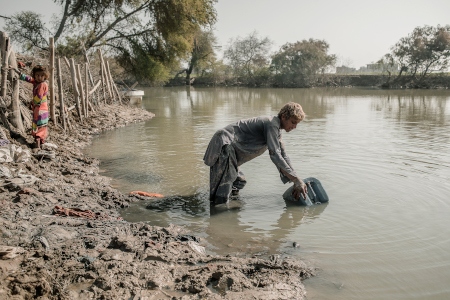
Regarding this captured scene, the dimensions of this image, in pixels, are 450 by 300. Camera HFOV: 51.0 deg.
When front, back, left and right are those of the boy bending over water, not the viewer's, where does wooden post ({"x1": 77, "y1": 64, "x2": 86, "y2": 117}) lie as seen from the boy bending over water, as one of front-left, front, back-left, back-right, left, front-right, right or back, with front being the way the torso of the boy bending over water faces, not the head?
back-left

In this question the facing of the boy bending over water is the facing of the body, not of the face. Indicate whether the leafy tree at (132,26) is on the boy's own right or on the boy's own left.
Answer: on the boy's own left

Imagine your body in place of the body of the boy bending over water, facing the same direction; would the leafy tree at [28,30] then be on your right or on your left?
on your left

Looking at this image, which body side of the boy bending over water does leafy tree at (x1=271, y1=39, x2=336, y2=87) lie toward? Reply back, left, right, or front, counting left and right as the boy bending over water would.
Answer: left

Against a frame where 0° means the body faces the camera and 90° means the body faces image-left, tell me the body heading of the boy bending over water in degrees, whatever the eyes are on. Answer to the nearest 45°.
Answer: approximately 270°

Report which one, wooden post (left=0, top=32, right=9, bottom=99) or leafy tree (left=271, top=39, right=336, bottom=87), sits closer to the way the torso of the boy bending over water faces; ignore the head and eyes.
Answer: the leafy tree

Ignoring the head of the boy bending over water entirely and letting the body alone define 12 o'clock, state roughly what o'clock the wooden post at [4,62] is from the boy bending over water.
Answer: The wooden post is roughly at 7 o'clock from the boy bending over water.

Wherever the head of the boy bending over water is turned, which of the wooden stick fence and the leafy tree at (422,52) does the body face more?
the leafy tree

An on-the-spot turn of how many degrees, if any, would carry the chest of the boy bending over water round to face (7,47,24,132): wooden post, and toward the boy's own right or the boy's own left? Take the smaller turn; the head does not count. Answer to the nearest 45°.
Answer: approximately 135° to the boy's own left
